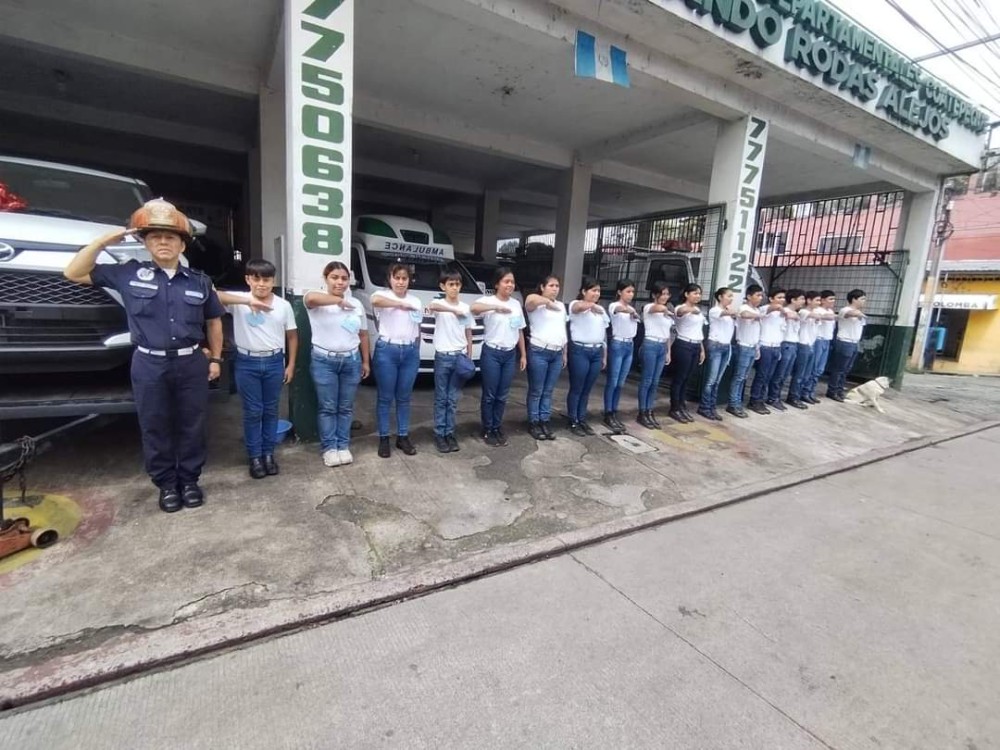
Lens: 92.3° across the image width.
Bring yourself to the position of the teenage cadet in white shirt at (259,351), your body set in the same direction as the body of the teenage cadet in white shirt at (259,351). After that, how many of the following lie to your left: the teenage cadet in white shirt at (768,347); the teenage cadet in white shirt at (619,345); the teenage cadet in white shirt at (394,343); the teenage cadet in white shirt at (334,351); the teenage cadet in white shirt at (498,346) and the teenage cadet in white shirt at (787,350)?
6

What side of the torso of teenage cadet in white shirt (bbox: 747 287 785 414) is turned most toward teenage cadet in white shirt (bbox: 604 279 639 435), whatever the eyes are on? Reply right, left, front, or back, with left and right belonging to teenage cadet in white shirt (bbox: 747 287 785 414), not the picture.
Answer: right

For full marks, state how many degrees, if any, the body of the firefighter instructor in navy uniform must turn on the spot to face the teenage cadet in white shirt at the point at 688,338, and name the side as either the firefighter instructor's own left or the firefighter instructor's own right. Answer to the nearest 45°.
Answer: approximately 90° to the firefighter instructor's own left

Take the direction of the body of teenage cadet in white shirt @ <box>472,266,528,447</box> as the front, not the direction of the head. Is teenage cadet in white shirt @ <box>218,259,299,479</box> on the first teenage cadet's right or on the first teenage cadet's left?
on the first teenage cadet's right

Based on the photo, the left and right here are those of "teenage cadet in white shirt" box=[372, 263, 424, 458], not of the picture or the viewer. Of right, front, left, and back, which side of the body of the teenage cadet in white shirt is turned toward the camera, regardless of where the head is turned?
front

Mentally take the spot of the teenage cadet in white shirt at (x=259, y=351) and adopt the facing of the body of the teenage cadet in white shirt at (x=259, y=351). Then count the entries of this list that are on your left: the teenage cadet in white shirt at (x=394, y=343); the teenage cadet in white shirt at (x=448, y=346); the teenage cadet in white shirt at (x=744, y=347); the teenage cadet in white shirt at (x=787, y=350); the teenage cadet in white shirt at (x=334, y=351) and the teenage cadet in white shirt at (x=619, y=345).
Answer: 6

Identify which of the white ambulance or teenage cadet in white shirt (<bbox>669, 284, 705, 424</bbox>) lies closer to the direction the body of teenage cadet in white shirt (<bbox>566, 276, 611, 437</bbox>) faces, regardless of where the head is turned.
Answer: the teenage cadet in white shirt

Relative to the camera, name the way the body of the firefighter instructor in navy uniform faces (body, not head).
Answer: toward the camera

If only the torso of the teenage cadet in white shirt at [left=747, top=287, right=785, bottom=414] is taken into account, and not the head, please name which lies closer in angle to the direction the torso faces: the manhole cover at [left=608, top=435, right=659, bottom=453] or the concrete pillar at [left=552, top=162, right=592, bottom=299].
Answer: the manhole cover

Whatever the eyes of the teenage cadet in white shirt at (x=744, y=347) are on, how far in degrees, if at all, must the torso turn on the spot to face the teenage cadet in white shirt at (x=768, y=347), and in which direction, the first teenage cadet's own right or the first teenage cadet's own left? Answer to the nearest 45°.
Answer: approximately 90° to the first teenage cadet's own left

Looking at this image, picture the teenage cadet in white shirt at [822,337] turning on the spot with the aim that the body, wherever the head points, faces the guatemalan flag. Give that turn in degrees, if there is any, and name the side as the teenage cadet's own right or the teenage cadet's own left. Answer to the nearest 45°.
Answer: approximately 135° to the teenage cadet's own right

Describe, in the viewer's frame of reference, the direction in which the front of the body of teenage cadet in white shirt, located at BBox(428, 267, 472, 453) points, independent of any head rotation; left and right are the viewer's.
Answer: facing the viewer

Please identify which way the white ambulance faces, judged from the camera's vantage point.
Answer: facing the viewer and to the right of the viewer

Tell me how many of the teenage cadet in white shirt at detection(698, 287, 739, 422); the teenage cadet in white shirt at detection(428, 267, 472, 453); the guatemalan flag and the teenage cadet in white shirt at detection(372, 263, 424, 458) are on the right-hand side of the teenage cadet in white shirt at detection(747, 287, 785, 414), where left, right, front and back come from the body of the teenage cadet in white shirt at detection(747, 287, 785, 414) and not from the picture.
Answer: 4

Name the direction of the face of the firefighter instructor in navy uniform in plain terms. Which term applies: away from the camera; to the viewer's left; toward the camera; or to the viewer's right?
toward the camera
